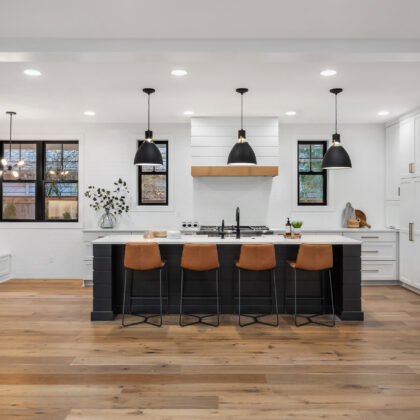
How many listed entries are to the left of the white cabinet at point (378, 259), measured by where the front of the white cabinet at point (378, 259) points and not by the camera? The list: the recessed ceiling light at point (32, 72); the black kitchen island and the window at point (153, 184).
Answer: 0

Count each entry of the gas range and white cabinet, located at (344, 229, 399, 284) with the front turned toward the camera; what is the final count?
2

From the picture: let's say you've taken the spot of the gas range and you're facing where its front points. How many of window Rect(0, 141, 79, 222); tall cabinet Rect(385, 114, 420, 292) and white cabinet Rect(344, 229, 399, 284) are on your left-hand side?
2

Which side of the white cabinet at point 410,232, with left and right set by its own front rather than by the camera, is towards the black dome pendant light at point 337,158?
front

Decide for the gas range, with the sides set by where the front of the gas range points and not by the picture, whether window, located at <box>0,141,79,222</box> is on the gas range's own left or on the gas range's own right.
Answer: on the gas range's own right

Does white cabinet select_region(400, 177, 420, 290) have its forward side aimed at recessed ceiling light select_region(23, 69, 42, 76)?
yes

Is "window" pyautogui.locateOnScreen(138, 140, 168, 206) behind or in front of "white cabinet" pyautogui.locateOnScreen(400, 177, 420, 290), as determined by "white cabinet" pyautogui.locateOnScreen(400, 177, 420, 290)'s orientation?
in front

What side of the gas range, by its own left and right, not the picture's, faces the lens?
front

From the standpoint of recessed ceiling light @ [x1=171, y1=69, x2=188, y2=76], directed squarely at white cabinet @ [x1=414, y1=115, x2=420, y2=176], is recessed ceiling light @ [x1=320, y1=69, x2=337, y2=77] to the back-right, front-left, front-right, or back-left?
front-right

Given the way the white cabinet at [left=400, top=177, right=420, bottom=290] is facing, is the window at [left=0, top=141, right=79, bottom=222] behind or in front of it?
in front

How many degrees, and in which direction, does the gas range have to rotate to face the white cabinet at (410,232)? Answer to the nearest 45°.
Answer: approximately 90° to its left

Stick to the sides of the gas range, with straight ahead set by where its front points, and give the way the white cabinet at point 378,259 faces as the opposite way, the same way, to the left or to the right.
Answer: the same way

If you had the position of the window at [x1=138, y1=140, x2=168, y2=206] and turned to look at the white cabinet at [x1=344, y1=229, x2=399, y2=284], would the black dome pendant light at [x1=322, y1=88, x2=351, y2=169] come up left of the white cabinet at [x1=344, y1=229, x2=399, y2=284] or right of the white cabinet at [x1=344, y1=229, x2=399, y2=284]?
right

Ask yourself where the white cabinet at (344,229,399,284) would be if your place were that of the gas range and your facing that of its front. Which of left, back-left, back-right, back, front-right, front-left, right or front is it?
left

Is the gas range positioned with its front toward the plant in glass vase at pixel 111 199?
no

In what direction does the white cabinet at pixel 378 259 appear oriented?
toward the camera

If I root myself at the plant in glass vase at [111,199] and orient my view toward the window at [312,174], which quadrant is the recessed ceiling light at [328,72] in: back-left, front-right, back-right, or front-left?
front-right
